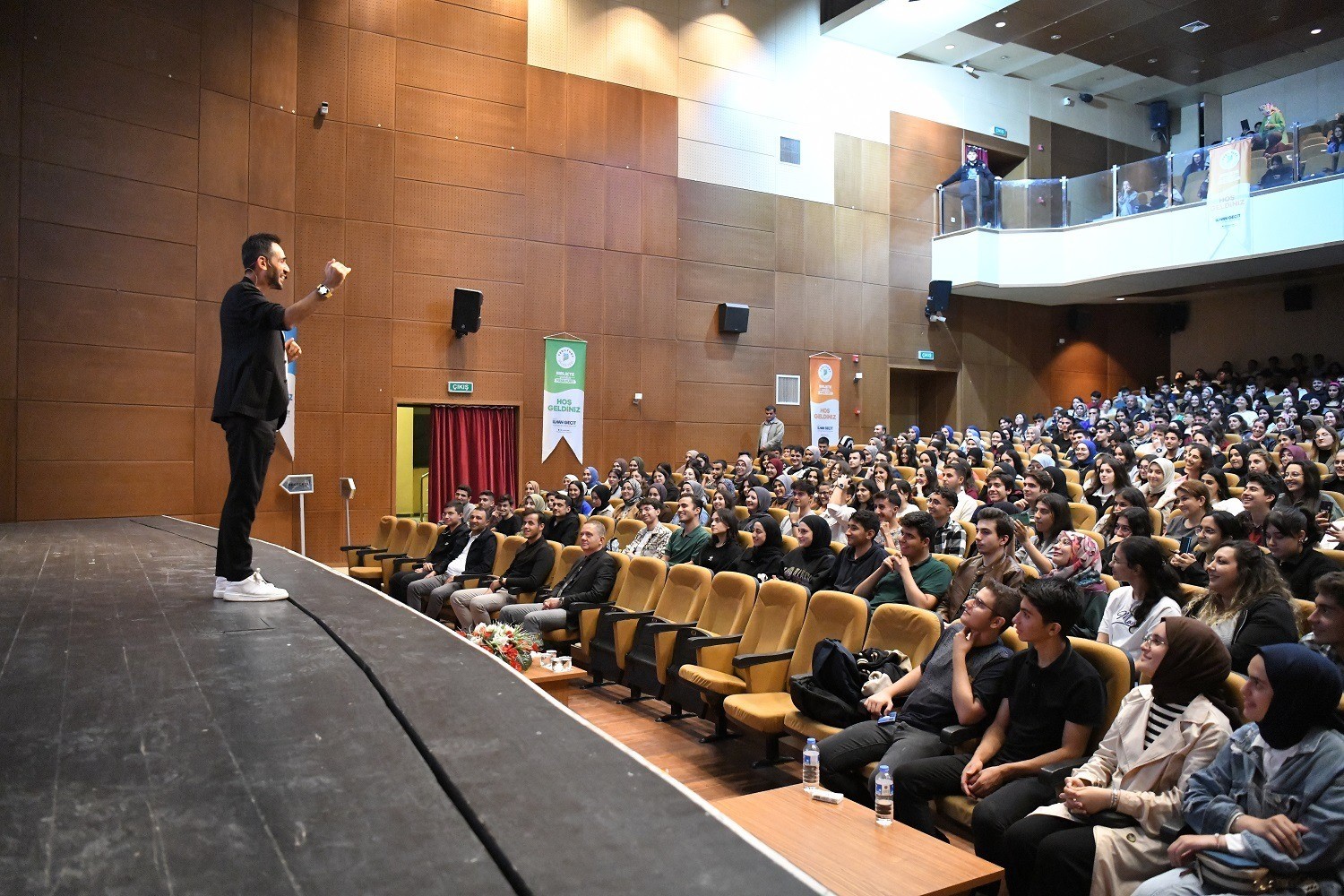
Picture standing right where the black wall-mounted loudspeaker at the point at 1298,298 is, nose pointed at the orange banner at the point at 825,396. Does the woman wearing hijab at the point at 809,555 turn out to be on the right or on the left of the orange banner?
left

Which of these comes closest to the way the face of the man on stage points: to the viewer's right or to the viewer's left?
to the viewer's right

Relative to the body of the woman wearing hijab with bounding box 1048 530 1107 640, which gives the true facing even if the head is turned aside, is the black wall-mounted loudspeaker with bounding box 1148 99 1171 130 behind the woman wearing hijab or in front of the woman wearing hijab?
behind

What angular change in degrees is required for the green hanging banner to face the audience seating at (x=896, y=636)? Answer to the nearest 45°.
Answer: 0° — it already faces it

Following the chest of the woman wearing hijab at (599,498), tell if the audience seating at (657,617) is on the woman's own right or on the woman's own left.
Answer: on the woman's own left

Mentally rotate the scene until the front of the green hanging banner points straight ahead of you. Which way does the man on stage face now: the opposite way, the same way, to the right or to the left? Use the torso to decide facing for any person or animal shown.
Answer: to the left

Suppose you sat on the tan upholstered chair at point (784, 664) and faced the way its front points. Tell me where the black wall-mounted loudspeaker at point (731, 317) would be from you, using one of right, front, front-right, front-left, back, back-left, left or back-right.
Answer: back-right

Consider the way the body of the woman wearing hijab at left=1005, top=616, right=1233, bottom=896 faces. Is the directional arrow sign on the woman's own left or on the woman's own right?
on the woman's own right

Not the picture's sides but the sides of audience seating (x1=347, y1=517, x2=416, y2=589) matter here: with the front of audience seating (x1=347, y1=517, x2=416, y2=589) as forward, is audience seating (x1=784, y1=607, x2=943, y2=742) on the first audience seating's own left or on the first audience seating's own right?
on the first audience seating's own left

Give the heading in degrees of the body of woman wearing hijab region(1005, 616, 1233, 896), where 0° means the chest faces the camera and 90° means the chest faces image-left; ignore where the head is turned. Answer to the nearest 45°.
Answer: approximately 45°

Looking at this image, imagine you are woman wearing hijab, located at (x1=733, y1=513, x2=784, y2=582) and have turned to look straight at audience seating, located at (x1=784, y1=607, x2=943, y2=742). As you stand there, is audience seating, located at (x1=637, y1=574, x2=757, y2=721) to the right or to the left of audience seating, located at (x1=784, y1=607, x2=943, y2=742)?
right

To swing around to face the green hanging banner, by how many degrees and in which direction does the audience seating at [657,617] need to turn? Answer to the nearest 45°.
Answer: approximately 135° to its right

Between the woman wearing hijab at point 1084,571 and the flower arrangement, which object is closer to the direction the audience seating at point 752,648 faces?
the flower arrangement

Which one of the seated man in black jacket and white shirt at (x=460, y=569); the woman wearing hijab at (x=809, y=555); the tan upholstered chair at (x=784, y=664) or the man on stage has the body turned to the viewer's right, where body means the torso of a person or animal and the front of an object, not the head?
the man on stage

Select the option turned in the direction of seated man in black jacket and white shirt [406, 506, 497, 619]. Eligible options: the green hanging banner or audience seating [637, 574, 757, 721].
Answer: the green hanging banner

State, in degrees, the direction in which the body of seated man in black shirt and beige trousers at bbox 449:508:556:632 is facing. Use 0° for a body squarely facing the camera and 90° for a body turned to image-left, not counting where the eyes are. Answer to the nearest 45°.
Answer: approximately 45°
